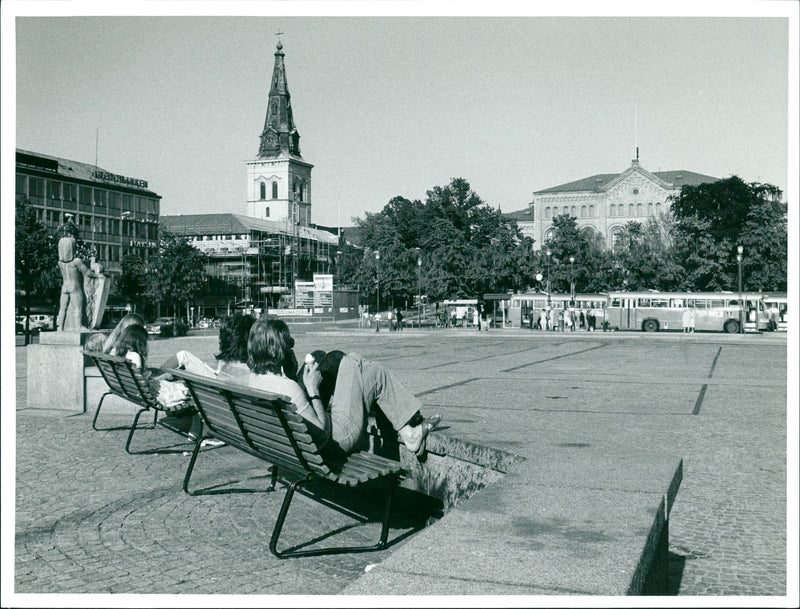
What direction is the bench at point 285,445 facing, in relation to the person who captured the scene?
facing away from the viewer and to the right of the viewer

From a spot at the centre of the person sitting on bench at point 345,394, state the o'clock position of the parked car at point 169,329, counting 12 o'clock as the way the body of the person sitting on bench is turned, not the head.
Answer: The parked car is roughly at 10 o'clock from the person sitting on bench.

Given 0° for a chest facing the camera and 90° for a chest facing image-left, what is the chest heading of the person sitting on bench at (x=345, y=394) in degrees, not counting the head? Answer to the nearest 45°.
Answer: approximately 225°

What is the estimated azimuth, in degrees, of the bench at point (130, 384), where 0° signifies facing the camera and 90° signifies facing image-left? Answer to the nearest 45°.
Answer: approximately 225°

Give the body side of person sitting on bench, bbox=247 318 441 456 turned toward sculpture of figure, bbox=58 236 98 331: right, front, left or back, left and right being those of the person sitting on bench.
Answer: left

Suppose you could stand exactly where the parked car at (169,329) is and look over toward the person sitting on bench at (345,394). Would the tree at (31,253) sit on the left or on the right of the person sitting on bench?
right

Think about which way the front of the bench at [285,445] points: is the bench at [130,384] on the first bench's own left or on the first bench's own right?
on the first bench's own left

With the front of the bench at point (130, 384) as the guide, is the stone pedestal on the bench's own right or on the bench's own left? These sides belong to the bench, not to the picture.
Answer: on the bench's own left
